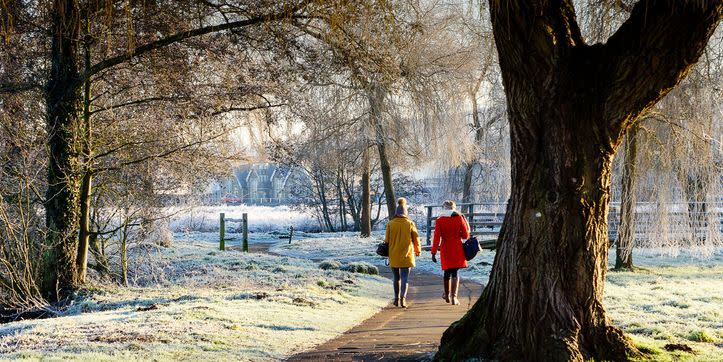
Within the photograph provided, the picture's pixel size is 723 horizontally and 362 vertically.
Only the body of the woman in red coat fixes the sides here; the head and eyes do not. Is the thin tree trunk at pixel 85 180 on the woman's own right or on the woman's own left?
on the woman's own left

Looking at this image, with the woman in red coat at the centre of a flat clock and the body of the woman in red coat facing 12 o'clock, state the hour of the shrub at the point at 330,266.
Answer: The shrub is roughly at 11 o'clock from the woman in red coat.

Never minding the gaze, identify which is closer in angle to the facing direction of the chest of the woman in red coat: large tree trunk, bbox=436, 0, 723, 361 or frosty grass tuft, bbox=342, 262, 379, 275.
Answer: the frosty grass tuft

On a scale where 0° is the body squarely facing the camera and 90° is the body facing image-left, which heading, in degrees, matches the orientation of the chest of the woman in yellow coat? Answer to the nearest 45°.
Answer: approximately 180°

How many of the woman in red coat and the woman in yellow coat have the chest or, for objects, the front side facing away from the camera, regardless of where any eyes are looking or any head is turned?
2

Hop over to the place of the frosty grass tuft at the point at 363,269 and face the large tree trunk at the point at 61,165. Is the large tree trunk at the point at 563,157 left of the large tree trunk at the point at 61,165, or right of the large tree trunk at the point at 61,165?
left

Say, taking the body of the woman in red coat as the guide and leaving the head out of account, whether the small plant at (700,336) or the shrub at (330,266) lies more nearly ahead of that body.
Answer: the shrub

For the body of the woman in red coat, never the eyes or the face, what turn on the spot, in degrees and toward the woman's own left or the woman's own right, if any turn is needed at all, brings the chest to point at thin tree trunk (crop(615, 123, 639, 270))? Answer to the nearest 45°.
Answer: approximately 45° to the woman's own right

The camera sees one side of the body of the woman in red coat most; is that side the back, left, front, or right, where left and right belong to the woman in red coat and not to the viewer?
back

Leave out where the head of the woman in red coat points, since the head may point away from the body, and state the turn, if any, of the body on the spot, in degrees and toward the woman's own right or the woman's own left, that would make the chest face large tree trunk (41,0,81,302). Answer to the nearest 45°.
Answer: approximately 90° to the woman's own left

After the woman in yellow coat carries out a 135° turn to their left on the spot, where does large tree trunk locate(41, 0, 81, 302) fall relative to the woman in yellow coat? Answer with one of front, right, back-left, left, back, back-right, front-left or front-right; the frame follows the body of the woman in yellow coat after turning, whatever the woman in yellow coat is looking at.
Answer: front-right

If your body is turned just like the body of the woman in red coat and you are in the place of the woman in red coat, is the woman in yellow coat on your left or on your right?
on your left
